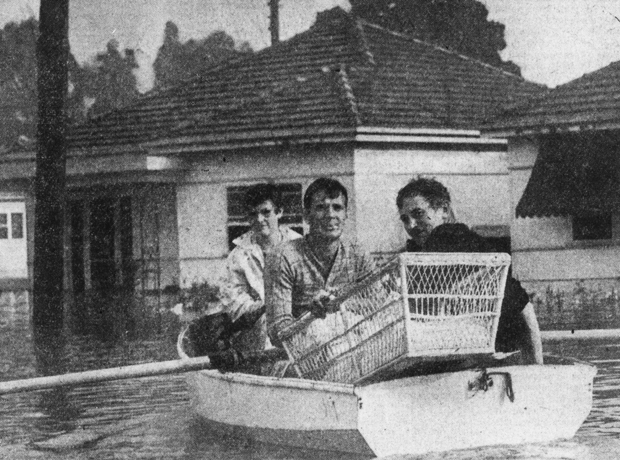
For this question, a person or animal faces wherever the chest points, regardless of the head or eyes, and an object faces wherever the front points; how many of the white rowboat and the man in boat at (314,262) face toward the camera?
1

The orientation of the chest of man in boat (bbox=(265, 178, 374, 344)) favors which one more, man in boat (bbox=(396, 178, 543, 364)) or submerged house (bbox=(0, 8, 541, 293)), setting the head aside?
the man in boat

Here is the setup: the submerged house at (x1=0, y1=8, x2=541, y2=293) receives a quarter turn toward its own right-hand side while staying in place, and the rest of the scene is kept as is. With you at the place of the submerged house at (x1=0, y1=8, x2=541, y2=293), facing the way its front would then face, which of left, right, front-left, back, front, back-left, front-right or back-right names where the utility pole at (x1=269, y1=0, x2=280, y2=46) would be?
front-right

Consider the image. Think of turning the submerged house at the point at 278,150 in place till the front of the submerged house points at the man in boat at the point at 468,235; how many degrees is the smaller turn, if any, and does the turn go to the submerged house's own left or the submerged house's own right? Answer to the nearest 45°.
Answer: approximately 45° to the submerged house's own left

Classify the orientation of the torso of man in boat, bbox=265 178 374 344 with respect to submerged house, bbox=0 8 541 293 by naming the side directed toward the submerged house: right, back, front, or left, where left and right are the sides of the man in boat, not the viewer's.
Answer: back

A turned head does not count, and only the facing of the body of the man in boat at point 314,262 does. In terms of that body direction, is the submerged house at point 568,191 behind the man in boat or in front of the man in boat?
behind

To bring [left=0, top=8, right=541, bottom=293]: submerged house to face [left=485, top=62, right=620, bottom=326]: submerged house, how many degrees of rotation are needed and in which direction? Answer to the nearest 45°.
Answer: approximately 90° to its left

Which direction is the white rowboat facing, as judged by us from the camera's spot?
facing away from the viewer and to the left of the viewer

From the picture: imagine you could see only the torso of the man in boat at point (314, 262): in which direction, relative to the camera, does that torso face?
toward the camera

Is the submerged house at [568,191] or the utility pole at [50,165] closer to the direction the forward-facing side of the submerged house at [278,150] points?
the utility pole

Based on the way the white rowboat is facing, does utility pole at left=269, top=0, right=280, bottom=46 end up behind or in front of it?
in front

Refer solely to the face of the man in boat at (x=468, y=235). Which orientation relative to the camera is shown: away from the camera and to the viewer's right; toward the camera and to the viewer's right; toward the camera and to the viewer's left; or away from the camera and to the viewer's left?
toward the camera and to the viewer's left

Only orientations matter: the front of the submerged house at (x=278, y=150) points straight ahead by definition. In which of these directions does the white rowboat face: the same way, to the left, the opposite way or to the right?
to the right

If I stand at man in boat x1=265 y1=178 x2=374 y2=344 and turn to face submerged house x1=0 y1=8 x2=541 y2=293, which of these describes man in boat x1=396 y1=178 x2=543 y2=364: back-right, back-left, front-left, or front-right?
back-right

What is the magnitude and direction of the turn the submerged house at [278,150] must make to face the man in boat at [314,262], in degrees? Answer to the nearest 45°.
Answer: approximately 45° to its left

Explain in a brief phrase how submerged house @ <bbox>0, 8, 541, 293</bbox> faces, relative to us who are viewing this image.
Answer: facing the viewer and to the left of the viewer
